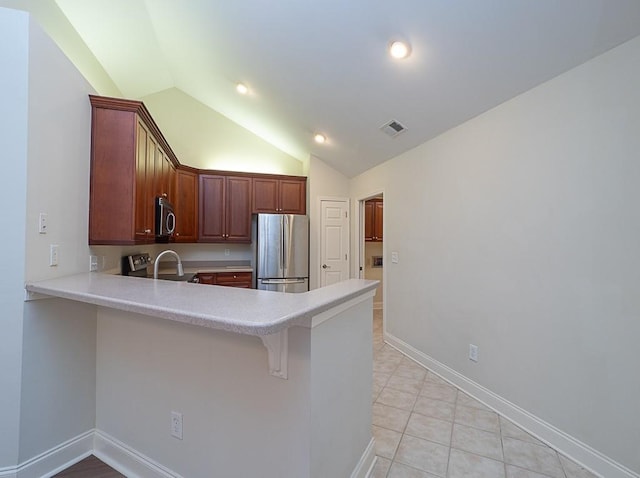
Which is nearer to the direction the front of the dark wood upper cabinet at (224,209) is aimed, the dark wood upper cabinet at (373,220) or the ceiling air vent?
the ceiling air vent

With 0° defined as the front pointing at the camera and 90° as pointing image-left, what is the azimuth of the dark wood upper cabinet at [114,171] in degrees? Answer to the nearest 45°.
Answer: approximately 270°

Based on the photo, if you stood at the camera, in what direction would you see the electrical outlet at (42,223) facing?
facing the viewer and to the right of the viewer

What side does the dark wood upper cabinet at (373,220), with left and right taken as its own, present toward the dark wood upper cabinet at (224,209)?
right

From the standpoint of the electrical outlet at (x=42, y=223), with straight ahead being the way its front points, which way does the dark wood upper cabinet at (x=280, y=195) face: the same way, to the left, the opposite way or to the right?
to the right

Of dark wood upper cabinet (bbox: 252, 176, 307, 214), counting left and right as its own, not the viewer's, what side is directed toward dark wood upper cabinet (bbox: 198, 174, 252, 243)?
right

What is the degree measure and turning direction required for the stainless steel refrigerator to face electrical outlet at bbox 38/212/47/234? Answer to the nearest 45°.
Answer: approximately 45° to its right

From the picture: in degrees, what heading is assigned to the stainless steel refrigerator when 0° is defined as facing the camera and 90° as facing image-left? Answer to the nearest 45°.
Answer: approximately 0°

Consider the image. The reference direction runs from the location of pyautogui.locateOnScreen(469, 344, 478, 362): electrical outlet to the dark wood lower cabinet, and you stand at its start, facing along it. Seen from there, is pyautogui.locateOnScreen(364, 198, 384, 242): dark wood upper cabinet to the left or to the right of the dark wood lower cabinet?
right

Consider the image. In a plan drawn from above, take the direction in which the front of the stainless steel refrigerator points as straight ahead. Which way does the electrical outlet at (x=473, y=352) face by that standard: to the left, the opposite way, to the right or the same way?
to the right
